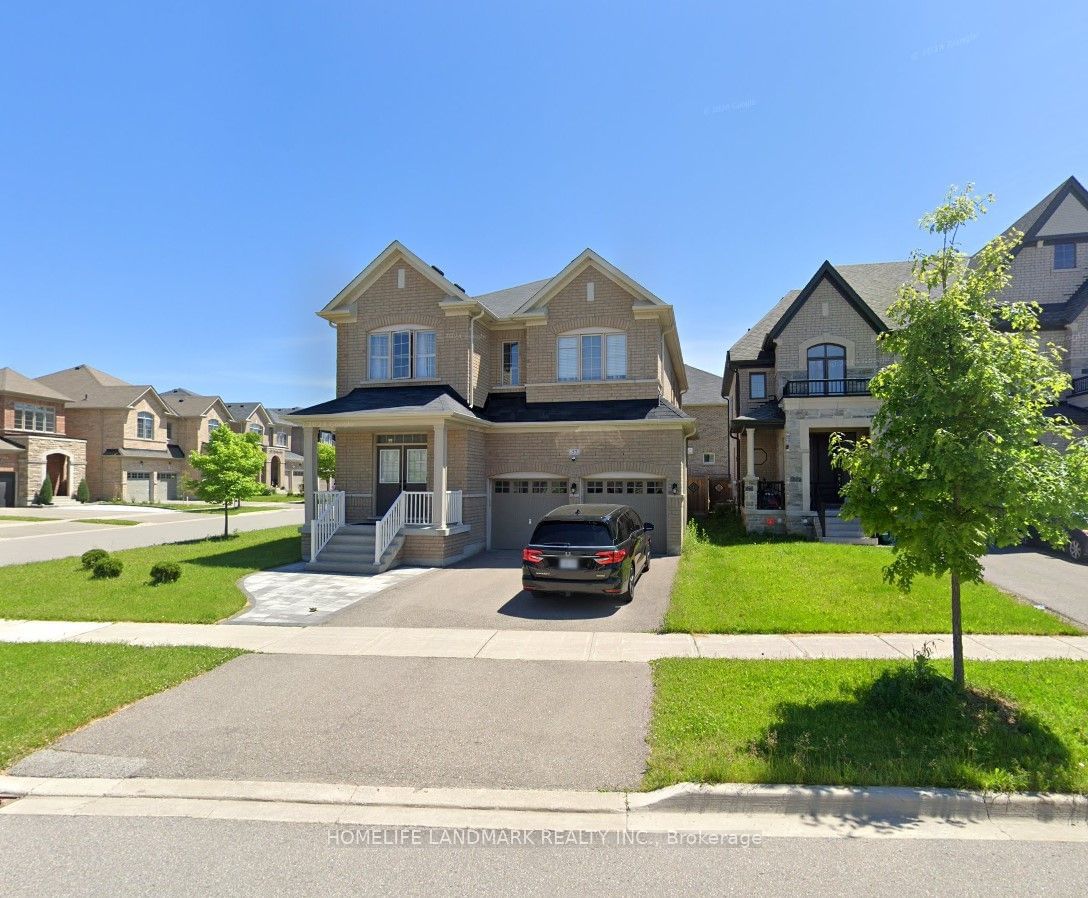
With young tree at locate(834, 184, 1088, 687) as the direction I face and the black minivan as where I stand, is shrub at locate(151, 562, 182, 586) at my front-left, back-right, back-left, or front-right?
back-right

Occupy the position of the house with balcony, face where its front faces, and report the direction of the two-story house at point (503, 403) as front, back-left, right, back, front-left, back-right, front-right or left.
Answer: front-right

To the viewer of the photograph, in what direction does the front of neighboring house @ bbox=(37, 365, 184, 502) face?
facing the viewer and to the right of the viewer

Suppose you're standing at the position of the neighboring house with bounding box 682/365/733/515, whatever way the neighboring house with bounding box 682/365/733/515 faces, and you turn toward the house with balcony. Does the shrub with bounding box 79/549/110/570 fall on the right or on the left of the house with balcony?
right

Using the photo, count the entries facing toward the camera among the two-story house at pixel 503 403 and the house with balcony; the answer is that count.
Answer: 2

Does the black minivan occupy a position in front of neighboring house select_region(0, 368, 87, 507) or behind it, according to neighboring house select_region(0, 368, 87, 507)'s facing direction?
in front

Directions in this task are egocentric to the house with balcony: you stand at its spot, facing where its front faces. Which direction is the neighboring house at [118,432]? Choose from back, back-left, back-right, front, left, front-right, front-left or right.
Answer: right

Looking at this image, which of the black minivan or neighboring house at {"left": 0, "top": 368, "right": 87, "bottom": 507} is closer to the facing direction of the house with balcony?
the black minivan

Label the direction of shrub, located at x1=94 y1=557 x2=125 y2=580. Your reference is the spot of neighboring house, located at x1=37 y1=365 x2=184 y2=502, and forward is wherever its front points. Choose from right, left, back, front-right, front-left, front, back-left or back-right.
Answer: front-right

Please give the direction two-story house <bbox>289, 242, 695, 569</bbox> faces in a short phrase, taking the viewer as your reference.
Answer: facing the viewer

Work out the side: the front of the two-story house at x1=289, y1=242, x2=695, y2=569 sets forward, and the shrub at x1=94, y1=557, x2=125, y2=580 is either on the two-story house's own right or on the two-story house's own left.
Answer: on the two-story house's own right

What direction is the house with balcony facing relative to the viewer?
toward the camera
